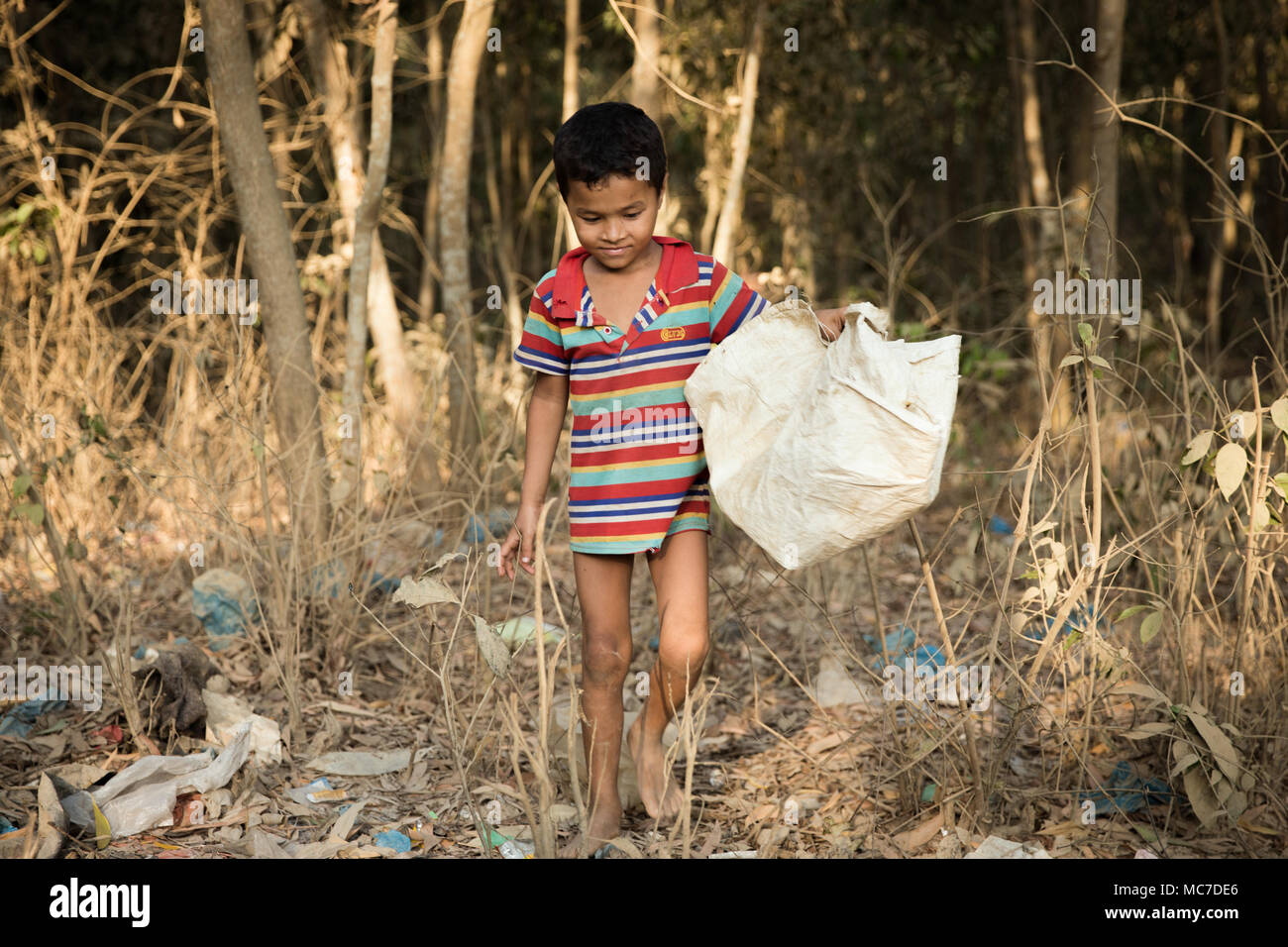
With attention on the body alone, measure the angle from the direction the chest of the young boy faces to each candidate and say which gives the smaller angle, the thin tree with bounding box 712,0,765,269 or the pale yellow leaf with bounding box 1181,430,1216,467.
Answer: the pale yellow leaf

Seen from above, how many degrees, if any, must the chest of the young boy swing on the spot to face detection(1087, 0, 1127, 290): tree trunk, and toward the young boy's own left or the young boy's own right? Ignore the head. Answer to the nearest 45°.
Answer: approximately 135° to the young boy's own left

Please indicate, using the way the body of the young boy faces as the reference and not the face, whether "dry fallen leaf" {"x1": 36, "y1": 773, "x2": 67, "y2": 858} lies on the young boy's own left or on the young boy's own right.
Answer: on the young boy's own right

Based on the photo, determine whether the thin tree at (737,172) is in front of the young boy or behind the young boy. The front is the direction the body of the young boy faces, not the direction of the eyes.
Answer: behind

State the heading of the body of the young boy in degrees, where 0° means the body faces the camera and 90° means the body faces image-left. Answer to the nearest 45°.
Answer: approximately 0°

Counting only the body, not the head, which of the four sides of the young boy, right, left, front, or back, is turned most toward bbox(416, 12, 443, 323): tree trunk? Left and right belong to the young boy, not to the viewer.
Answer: back
